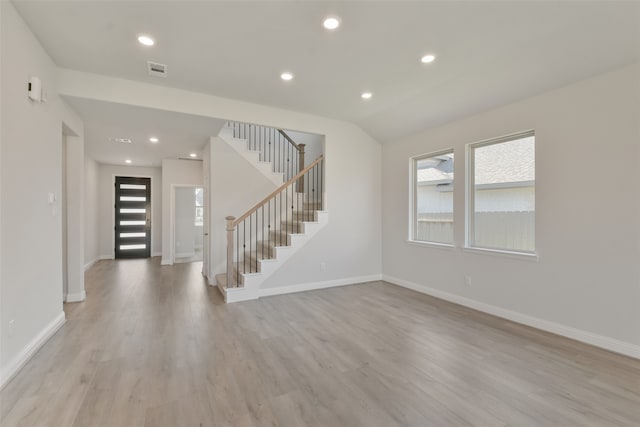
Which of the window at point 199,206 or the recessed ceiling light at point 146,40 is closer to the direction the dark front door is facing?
the recessed ceiling light

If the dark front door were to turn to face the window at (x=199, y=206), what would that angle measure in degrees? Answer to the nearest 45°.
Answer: approximately 90° to its left

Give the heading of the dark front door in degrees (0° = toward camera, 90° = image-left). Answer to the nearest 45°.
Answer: approximately 0°

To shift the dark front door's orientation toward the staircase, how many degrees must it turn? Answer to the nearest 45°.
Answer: approximately 45° to its left

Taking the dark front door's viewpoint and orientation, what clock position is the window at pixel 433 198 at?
The window is roughly at 11 o'clock from the dark front door.

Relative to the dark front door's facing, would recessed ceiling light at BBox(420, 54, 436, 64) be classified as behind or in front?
in front

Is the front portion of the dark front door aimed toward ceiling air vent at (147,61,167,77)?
yes

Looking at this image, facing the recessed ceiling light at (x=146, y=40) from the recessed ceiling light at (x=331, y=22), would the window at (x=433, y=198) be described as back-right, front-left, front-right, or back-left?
back-right

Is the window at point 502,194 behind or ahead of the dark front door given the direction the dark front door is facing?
ahead
